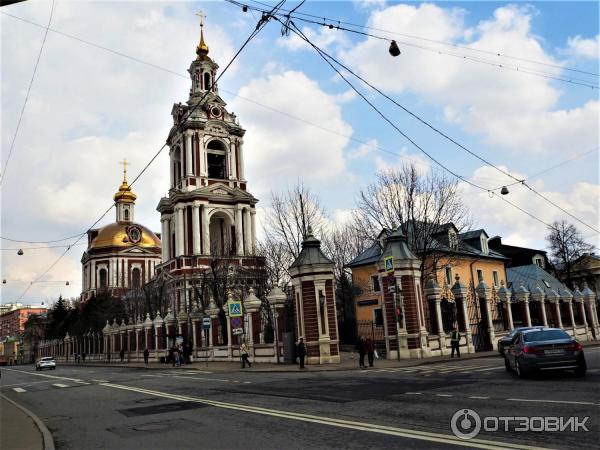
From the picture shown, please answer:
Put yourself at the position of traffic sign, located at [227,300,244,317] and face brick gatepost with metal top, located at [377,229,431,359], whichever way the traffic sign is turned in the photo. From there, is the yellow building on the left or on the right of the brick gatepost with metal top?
left

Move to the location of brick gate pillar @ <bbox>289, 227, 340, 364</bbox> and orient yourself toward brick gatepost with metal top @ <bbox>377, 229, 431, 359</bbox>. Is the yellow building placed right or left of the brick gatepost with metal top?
left

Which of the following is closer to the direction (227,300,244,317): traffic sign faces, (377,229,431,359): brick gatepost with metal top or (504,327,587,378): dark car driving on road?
the dark car driving on road

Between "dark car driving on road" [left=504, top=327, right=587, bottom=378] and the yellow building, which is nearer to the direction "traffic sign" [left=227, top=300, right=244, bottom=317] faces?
the dark car driving on road

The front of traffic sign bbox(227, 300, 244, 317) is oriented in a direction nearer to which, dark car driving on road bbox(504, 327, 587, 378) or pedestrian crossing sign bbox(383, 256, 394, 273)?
the dark car driving on road

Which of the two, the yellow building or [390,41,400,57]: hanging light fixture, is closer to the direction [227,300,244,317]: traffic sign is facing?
the hanging light fixture

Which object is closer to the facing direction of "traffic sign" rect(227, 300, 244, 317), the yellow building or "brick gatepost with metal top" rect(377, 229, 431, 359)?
the brick gatepost with metal top

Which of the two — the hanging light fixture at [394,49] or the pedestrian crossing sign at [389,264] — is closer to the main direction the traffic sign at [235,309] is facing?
the hanging light fixture

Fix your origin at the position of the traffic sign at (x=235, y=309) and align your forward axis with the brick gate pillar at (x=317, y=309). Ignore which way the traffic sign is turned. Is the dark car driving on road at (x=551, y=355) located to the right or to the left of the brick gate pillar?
right

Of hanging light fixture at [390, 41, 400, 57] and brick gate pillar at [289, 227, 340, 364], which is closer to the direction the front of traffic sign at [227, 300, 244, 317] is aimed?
the hanging light fixture

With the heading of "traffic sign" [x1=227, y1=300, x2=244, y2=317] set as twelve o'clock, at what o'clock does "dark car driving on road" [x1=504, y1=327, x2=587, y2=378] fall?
The dark car driving on road is roughly at 11 o'clock from the traffic sign.

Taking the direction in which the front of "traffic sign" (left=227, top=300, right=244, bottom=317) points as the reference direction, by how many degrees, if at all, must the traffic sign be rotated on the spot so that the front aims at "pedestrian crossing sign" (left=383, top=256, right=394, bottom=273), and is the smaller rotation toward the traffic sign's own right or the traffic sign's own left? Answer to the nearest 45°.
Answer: approximately 45° to the traffic sign's own left

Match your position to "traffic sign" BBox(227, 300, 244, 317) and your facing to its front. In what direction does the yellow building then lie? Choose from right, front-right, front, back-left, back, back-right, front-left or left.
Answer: back-left

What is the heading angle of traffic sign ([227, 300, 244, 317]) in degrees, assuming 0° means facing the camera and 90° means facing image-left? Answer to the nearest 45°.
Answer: approximately 0°
